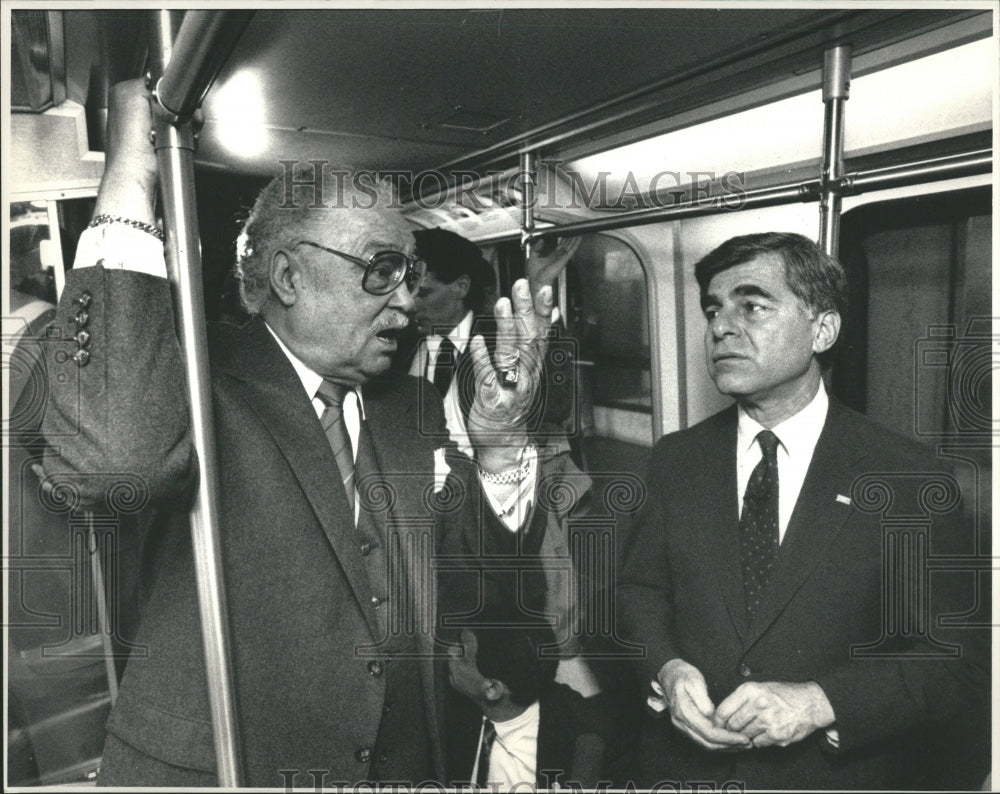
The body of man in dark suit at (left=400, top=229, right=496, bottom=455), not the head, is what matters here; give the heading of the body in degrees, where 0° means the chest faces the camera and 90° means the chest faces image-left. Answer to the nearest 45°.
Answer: approximately 45°

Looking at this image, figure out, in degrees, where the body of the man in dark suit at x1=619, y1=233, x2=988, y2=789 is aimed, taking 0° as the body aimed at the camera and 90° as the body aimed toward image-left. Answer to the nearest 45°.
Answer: approximately 45°

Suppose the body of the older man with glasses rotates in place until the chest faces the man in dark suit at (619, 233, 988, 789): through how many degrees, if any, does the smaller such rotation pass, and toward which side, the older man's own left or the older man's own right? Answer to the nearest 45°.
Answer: approximately 45° to the older man's own left
